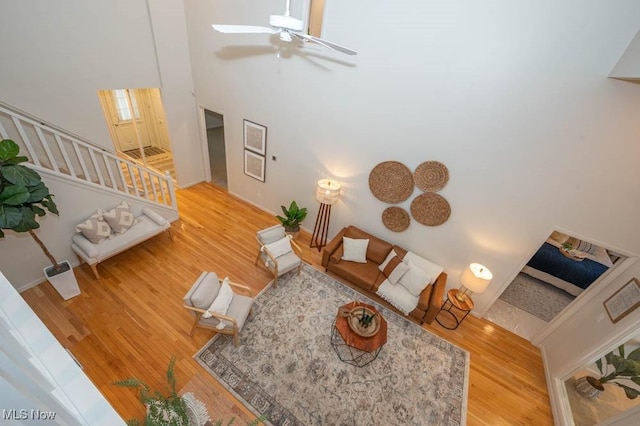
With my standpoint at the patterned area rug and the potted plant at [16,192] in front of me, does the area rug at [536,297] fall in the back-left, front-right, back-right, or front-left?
back-right

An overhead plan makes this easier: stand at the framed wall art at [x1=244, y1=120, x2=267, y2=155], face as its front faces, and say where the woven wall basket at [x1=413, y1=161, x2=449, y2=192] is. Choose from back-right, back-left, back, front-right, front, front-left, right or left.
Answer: left

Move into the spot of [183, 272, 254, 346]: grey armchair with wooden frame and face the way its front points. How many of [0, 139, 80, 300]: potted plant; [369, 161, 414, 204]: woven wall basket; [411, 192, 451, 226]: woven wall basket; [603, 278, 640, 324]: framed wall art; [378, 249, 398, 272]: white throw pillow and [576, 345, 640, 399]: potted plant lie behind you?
1

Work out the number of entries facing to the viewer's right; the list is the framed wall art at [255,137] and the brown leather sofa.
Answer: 0

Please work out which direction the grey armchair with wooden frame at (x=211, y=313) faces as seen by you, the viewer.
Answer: facing the viewer and to the right of the viewer

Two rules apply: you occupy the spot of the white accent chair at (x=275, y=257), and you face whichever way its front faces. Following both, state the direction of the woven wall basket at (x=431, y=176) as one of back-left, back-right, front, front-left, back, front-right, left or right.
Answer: front-left

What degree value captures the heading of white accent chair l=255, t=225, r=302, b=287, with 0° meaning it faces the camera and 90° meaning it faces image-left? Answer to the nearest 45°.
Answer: approximately 315°

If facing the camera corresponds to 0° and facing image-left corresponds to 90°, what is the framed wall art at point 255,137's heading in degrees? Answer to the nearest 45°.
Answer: approximately 45°

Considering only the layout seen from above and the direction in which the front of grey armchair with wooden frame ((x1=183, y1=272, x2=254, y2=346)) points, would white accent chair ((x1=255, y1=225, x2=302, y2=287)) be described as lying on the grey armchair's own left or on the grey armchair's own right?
on the grey armchair's own left

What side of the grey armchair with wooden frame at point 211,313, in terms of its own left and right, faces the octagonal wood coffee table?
front

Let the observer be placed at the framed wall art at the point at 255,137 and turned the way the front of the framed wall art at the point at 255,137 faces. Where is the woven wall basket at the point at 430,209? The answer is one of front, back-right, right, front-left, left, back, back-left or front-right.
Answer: left

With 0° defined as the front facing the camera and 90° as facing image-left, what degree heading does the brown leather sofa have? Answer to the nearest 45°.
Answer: approximately 45°

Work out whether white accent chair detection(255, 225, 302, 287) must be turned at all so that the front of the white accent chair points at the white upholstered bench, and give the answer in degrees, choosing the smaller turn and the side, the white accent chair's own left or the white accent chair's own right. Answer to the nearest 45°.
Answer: approximately 135° to the white accent chair's own right

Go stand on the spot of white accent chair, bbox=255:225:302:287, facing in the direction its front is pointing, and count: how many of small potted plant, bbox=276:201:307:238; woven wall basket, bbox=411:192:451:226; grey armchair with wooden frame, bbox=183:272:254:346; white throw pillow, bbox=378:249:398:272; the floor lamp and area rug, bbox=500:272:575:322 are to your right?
1

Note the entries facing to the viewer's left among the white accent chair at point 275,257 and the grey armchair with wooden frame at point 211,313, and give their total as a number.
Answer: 0

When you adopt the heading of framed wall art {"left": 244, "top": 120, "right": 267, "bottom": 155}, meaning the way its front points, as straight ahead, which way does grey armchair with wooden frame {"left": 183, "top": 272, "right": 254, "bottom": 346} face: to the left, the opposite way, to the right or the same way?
to the left
